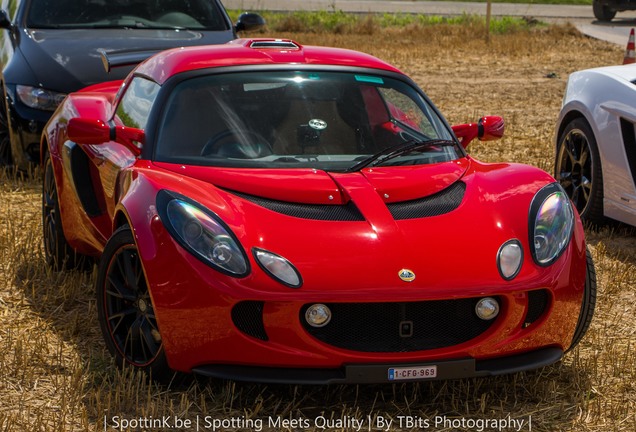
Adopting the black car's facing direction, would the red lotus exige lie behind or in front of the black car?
in front

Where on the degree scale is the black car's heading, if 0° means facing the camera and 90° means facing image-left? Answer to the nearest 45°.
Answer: approximately 315°

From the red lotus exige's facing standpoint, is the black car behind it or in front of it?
behind

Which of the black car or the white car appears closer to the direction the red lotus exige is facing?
the white car

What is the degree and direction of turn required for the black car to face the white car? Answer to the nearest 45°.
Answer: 0° — it already faces it

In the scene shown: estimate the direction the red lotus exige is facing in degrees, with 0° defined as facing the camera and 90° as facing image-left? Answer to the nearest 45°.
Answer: approximately 315°

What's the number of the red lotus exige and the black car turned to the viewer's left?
0

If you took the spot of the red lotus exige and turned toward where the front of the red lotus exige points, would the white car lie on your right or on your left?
on your left
